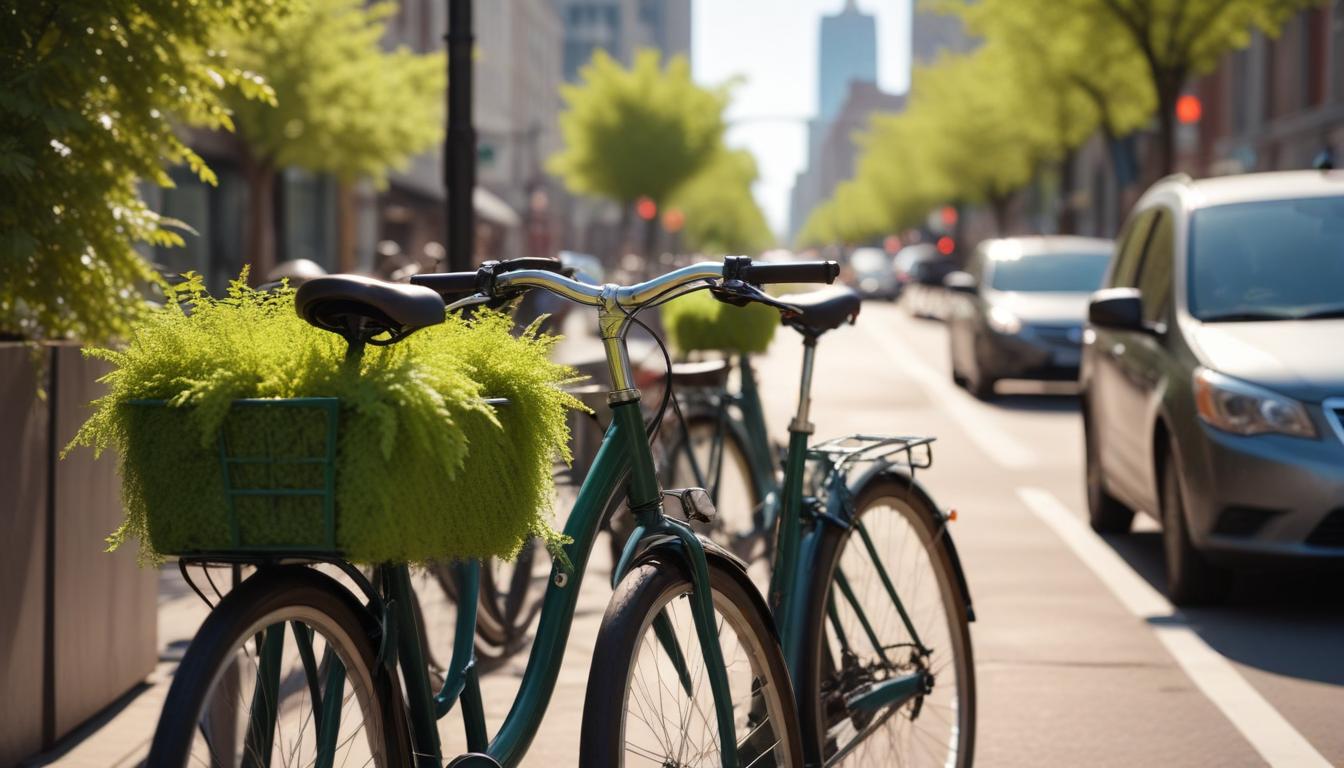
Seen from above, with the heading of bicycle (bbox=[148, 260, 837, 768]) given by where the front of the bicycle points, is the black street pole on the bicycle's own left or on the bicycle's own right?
on the bicycle's own left

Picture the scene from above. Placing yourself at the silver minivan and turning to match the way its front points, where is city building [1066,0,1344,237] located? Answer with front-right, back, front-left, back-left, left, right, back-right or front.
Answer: back-left

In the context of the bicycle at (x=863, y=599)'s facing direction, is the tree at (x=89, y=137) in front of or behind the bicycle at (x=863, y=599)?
in front

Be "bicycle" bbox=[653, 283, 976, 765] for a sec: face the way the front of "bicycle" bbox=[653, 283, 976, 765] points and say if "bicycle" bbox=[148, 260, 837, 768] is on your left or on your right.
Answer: on your left

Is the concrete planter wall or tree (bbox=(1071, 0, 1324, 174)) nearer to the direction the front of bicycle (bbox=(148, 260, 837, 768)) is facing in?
the tree

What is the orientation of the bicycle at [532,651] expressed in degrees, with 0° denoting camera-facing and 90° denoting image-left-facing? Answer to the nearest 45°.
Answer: approximately 225°

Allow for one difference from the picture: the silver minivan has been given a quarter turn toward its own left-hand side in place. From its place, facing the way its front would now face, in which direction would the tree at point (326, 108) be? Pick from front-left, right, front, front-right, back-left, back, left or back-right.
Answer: left

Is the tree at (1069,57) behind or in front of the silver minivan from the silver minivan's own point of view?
behind

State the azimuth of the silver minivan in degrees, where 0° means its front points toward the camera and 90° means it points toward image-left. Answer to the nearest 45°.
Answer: approximately 315°

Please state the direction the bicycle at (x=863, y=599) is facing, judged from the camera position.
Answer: facing away from the viewer and to the left of the viewer
